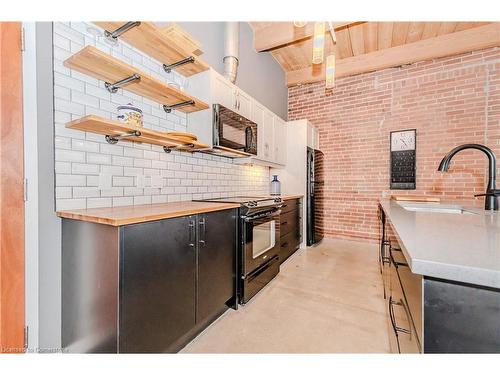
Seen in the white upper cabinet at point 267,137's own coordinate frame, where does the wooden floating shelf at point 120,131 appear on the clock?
The wooden floating shelf is roughly at 4 o'clock from the white upper cabinet.

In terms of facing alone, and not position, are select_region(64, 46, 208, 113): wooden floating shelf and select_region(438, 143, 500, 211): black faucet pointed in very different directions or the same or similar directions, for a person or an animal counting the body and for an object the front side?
very different directions

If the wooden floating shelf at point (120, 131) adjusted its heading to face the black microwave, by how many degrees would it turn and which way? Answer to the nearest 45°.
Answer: approximately 90° to its left

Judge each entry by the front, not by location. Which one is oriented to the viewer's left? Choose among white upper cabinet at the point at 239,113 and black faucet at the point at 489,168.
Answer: the black faucet

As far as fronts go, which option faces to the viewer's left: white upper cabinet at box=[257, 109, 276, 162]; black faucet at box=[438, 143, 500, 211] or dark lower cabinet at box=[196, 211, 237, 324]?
the black faucet

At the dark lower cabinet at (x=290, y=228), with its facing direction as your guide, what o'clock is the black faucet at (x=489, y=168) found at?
The black faucet is roughly at 2 o'clock from the dark lower cabinet.

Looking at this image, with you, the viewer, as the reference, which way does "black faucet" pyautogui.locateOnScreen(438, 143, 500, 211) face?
facing to the left of the viewer

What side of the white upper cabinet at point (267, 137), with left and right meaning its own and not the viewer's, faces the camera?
right

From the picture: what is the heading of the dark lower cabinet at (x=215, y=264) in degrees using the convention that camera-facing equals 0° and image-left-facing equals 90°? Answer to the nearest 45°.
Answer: approximately 315°

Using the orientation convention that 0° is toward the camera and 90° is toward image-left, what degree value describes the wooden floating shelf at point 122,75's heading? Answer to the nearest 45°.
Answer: approximately 315°
